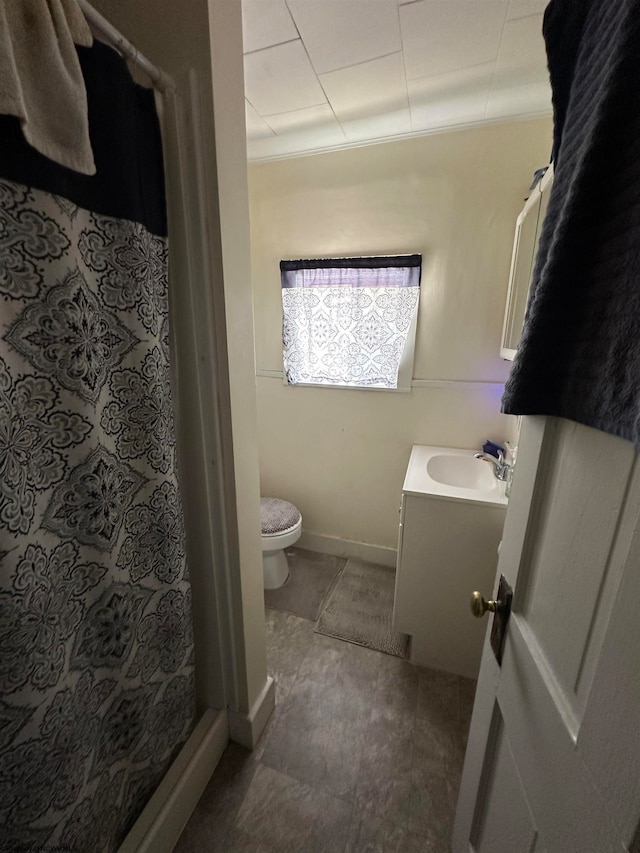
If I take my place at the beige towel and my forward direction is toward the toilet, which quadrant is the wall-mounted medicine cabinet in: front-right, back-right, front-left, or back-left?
front-right

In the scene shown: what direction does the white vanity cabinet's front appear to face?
to the viewer's left

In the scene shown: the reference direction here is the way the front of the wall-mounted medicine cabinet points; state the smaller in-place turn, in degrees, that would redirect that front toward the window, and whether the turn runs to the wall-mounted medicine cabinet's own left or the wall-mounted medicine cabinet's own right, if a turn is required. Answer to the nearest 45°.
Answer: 0° — it already faces it

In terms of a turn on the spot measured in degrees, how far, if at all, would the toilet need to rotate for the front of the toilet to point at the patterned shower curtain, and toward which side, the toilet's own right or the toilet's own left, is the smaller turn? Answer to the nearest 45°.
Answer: approximately 90° to the toilet's own right

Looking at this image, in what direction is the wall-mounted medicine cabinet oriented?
to the viewer's left

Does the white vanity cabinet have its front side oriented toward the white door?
no

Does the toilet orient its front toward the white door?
no

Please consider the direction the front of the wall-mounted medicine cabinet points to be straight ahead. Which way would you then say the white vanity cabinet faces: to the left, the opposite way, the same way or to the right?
the same way

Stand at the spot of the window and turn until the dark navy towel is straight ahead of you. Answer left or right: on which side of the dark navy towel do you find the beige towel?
right

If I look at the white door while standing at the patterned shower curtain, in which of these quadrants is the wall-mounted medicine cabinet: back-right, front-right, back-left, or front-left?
front-left

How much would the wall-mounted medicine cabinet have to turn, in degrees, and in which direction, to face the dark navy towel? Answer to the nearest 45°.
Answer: approximately 90° to its left
